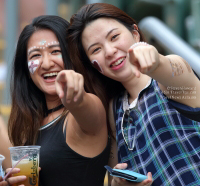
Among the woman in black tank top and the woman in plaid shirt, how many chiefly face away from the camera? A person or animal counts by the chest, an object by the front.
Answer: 0

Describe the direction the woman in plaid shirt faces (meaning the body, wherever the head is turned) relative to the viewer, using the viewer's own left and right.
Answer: facing the viewer and to the left of the viewer

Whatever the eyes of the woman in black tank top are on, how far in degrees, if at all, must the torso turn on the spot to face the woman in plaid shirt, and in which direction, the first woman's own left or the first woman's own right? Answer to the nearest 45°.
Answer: approximately 90° to the first woman's own left

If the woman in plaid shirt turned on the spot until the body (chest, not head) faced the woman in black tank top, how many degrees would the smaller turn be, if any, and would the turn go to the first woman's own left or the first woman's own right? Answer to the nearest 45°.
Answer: approximately 45° to the first woman's own right
